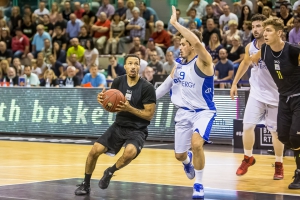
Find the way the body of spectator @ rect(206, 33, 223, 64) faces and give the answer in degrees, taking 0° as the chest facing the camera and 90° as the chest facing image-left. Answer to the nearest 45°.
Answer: approximately 0°

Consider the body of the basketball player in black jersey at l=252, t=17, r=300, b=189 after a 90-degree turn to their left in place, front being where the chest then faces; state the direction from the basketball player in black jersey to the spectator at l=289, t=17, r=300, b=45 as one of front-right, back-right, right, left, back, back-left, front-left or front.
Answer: back-left

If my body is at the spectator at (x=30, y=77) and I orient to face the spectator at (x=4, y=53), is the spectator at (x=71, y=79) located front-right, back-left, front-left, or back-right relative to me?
back-right

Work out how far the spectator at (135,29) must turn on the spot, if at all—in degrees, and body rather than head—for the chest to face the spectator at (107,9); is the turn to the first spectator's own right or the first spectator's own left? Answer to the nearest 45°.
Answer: approximately 90° to the first spectator's own right

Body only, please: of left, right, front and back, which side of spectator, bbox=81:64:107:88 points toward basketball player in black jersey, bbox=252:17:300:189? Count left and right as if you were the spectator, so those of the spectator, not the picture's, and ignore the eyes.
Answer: front

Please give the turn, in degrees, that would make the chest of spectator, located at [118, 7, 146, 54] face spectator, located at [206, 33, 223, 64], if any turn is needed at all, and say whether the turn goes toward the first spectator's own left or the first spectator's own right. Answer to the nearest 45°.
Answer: approximately 90° to the first spectator's own left

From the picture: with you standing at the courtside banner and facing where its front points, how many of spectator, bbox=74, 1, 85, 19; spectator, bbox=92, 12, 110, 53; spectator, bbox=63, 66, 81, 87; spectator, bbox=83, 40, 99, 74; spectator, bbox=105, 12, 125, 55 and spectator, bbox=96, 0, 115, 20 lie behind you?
6
